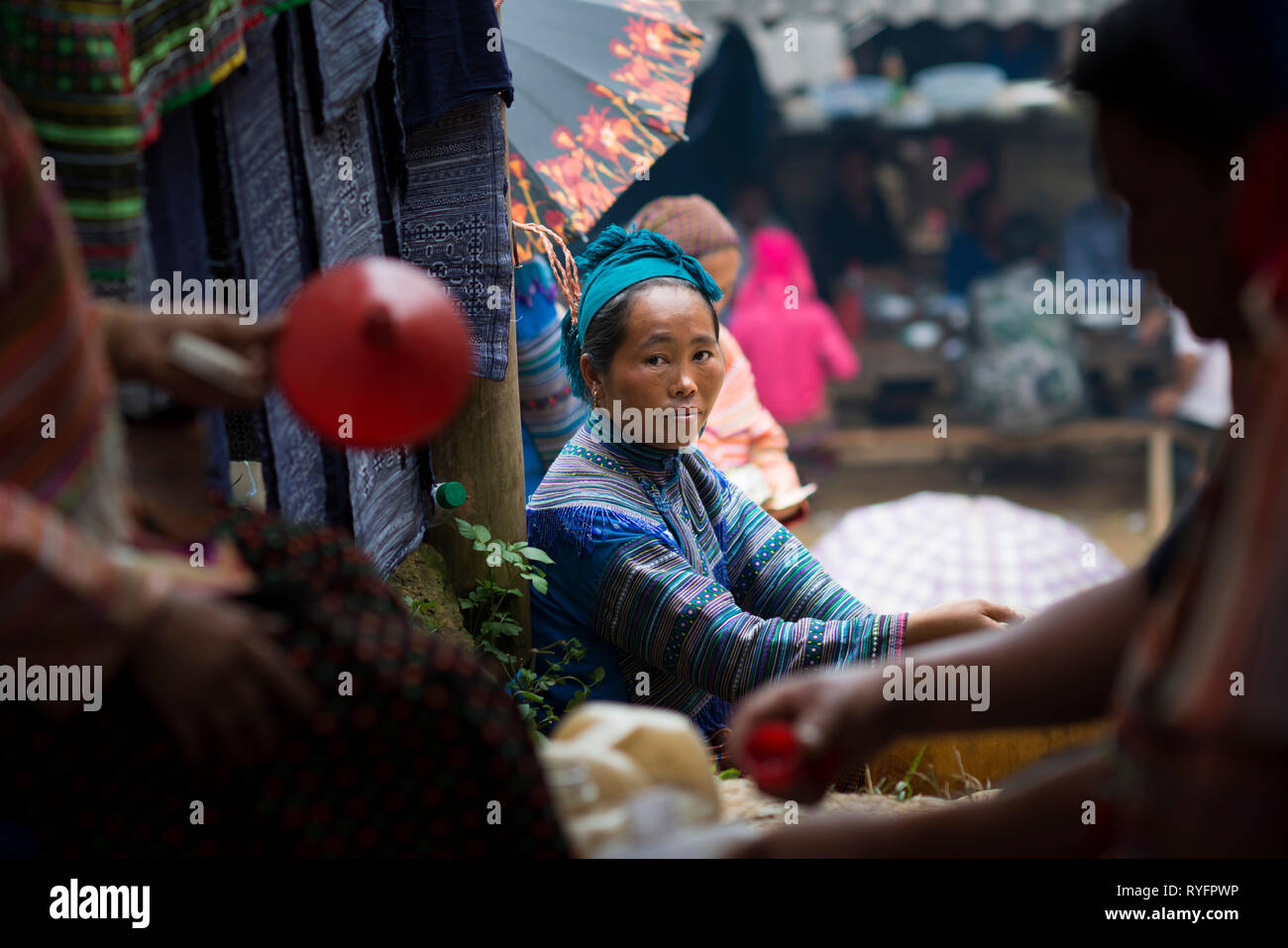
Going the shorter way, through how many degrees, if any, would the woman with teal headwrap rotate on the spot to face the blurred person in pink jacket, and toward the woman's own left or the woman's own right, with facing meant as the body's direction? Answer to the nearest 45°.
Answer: approximately 135° to the woman's own left

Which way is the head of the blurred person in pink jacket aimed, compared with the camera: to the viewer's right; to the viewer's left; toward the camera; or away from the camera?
away from the camera

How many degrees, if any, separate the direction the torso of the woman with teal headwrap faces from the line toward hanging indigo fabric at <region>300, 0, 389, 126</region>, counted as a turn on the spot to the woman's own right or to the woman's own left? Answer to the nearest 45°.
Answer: approximately 90° to the woman's own right

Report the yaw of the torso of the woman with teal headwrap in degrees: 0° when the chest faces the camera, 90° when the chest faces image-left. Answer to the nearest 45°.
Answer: approximately 315°

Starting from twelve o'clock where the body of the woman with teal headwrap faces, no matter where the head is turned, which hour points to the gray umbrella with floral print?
The gray umbrella with floral print is roughly at 7 o'clock from the woman with teal headwrap.
